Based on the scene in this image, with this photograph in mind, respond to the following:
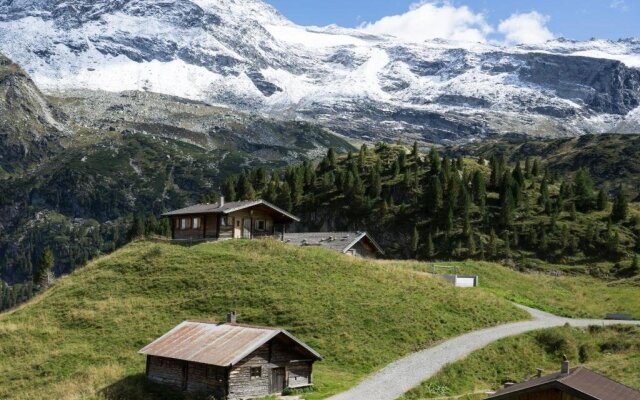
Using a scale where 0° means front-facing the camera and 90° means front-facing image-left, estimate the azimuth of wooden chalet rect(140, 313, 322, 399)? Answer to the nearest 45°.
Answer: approximately 315°

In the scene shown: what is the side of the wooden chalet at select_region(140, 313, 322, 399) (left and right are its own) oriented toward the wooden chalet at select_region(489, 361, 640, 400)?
front
